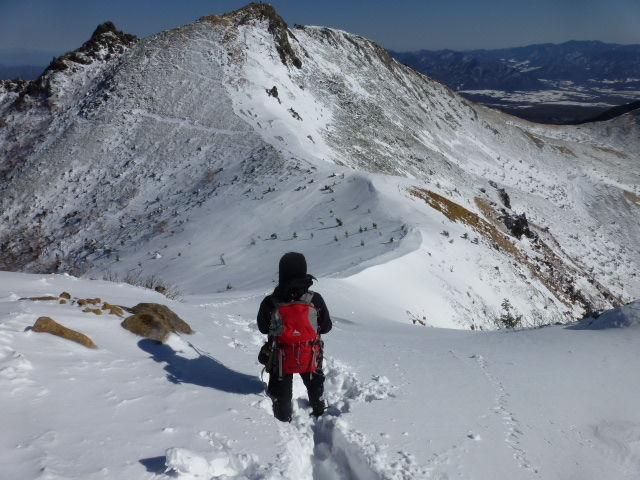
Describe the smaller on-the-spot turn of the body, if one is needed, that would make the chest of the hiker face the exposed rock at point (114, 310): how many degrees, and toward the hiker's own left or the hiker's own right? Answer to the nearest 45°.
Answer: approximately 45° to the hiker's own left

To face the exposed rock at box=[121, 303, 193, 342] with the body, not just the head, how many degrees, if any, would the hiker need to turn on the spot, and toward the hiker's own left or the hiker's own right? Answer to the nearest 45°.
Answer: approximately 45° to the hiker's own left

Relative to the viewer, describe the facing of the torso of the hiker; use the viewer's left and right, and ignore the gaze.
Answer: facing away from the viewer

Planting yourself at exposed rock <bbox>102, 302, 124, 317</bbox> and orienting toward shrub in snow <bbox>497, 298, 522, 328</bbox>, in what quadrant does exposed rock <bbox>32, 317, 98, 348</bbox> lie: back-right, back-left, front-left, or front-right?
back-right

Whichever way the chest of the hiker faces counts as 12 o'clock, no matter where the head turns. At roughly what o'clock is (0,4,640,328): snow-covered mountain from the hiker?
The snow-covered mountain is roughly at 12 o'clock from the hiker.
